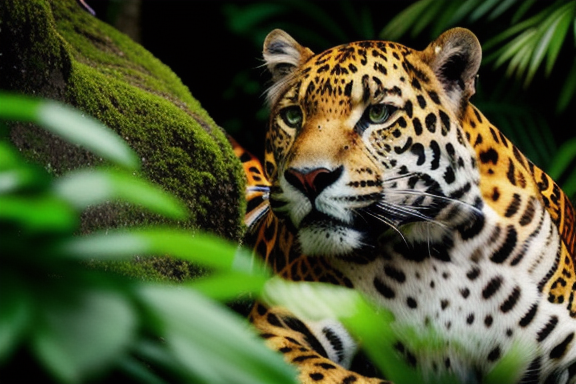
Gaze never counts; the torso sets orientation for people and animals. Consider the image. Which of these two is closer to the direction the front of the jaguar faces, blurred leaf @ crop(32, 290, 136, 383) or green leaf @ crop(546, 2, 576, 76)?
the blurred leaf

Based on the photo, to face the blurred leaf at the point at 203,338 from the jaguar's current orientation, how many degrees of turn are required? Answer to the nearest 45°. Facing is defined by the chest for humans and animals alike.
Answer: approximately 45° to its left

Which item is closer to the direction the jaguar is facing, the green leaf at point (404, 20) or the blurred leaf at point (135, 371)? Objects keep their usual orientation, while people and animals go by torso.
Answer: the blurred leaf

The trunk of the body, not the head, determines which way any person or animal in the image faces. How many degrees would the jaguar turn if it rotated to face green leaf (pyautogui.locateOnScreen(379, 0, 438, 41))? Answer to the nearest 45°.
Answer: approximately 135° to its right

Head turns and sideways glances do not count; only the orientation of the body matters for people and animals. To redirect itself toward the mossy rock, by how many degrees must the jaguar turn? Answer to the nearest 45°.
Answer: approximately 45° to its right

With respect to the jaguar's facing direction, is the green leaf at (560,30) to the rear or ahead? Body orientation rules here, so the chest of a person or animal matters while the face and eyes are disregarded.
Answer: to the rear

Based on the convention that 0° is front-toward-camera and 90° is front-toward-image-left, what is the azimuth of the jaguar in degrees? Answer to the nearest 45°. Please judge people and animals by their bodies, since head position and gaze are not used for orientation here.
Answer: approximately 45°
